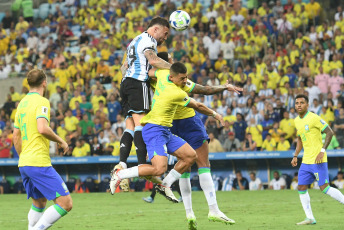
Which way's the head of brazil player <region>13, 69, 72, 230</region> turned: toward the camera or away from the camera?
away from the camera

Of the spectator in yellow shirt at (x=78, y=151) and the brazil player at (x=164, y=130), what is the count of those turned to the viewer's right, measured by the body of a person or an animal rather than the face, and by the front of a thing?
1

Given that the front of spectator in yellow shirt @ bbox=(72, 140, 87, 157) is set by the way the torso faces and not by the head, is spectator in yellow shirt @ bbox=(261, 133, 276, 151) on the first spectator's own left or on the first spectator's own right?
on the first spectator's own left

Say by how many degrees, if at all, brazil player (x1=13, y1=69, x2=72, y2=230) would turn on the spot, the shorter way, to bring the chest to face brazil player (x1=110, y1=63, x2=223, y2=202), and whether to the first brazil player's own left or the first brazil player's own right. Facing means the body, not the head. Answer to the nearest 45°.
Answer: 0° — they already face them

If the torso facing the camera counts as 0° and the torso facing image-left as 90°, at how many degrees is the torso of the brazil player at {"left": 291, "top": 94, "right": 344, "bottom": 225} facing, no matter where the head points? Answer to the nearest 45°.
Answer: approximately 45°

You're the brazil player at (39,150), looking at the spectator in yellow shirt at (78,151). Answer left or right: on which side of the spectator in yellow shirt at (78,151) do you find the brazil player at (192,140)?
right

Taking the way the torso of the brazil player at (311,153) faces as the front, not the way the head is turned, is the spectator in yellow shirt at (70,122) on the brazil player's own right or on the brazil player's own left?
on the brazil player's own right

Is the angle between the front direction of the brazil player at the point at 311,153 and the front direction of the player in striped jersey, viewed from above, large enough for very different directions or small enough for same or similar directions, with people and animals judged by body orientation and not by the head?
very different directions

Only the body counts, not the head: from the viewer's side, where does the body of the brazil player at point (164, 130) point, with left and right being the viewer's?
facing to the right of the viewer

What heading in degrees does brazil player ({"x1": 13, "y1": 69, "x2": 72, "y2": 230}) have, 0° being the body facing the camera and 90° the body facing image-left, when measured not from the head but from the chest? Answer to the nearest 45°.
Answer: approximately 225°

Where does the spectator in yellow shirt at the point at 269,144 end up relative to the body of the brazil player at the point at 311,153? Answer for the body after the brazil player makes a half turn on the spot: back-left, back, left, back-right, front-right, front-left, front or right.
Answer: front-left
